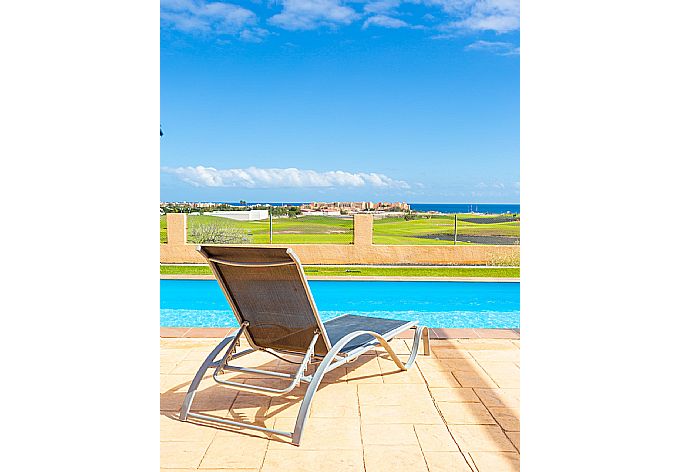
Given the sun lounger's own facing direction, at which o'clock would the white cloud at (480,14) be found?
The white cloud is roughly at 11 o'clock from the sun lounger.

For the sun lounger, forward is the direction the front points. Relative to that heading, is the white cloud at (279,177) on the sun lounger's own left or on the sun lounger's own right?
on the sun lounger's own left

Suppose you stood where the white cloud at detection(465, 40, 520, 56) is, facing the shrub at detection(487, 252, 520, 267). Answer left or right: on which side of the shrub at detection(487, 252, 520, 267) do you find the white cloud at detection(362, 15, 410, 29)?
right

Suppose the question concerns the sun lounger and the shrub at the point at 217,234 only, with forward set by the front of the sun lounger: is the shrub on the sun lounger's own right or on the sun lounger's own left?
on the sun lounger's own left

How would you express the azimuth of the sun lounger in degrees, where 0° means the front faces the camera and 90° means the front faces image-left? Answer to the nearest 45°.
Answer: approximately 225°

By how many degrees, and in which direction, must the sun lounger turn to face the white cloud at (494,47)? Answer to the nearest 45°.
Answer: approximately 45° to its left

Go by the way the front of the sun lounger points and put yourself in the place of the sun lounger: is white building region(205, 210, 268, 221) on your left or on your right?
on your left
